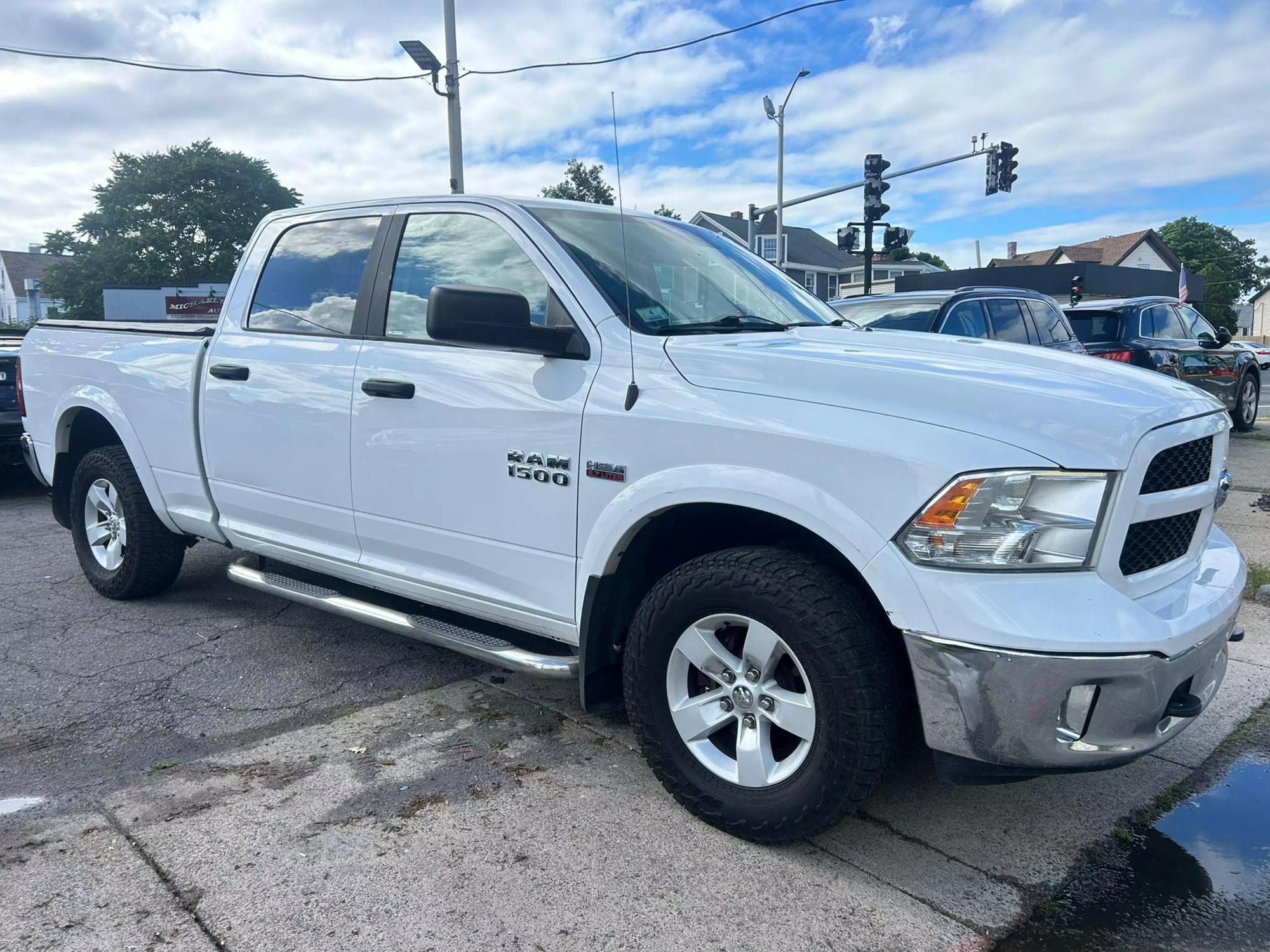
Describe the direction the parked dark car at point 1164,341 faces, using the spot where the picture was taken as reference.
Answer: facing away from the viewer and to the right of the viewer

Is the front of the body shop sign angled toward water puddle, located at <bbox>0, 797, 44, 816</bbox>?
yes

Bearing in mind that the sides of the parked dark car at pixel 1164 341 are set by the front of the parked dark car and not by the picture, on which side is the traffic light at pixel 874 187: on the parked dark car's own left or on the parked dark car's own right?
on the parked dark car's own left

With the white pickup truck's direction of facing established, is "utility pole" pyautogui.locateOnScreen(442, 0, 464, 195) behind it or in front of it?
behind

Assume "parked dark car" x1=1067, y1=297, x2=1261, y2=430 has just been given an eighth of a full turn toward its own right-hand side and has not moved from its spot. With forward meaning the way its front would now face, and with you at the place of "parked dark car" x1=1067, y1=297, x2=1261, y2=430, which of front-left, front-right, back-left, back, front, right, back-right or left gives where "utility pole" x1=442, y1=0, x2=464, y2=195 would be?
back
